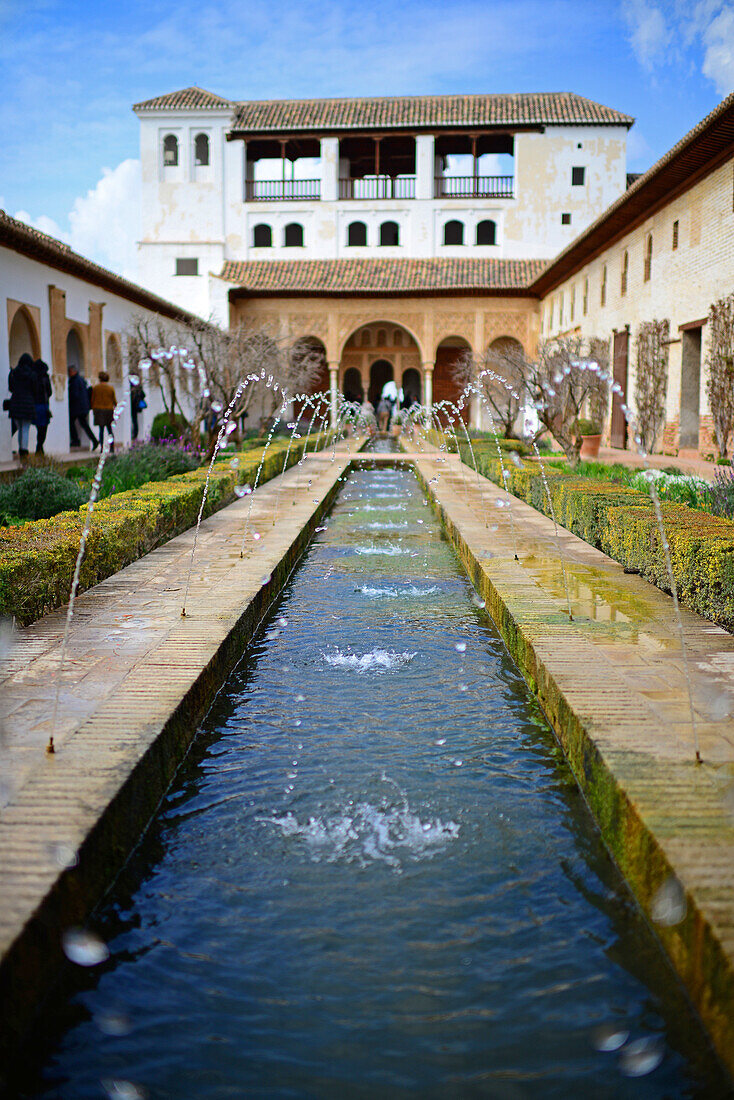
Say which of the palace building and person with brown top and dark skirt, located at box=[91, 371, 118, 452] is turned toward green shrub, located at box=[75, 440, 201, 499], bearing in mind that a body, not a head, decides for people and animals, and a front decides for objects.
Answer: the palace building

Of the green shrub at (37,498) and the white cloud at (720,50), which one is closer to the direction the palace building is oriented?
the green shrub

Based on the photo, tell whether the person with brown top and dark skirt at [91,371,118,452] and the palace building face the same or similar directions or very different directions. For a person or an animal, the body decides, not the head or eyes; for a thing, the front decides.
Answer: very different directions

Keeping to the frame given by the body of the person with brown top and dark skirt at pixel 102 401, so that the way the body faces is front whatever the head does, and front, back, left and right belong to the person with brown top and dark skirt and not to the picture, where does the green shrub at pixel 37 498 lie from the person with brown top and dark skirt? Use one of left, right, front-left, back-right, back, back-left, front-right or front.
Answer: back

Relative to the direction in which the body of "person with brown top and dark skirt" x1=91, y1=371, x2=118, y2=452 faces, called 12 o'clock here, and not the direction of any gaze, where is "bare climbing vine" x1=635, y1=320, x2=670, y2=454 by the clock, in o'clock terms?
The bare climbing vine is roughly at 3 o'clock from the person with brown top and dark skirt.

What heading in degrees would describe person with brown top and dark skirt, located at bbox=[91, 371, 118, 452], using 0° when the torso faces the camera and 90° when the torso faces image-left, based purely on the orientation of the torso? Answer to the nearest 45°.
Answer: approximately 180°

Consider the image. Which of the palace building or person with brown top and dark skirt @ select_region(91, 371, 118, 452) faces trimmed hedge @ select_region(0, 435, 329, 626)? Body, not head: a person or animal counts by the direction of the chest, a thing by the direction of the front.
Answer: the palace building

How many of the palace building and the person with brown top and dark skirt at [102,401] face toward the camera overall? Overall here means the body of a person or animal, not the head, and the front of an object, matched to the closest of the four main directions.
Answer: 1
